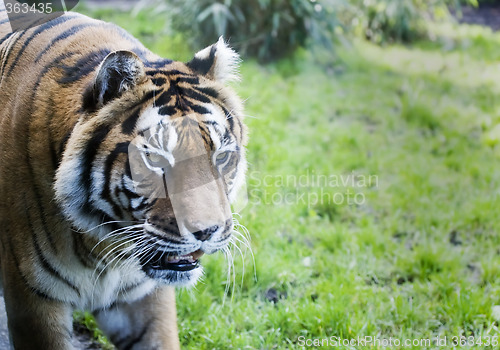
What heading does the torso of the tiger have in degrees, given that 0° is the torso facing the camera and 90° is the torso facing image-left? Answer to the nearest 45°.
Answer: approximately 315°
